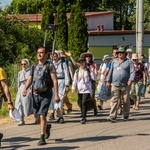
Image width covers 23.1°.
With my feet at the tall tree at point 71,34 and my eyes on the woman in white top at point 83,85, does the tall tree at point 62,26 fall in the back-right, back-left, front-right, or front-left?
back-right

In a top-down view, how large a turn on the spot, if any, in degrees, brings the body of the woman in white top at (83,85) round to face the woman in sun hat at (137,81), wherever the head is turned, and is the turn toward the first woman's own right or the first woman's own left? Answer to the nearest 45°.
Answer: approximately 135° to the first woman's own left

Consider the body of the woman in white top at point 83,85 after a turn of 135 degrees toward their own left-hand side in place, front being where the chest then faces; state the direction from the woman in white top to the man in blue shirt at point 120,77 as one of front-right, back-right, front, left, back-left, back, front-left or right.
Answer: front-right

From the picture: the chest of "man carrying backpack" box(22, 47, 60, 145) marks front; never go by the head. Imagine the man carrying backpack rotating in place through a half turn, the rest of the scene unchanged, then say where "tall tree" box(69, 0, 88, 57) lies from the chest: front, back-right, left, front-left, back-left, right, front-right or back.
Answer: front-left

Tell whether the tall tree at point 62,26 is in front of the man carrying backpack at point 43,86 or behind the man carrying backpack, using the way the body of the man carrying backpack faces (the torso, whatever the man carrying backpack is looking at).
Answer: behind

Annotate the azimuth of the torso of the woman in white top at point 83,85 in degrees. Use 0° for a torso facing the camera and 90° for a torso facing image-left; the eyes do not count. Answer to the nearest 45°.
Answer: approximately 0°

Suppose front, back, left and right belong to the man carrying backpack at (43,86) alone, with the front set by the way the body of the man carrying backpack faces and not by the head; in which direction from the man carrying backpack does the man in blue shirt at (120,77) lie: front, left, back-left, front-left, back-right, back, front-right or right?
back

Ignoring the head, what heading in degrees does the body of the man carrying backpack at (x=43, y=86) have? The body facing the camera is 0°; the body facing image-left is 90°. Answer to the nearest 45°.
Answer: approximately 45°

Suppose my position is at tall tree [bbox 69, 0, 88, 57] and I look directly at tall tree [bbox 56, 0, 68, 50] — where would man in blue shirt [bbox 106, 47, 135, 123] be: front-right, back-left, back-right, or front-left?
back-left

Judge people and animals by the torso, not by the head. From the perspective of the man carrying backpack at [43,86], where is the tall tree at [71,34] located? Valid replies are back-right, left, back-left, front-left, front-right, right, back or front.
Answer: back-right

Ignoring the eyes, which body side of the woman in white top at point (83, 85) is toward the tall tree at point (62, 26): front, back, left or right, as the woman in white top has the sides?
back
